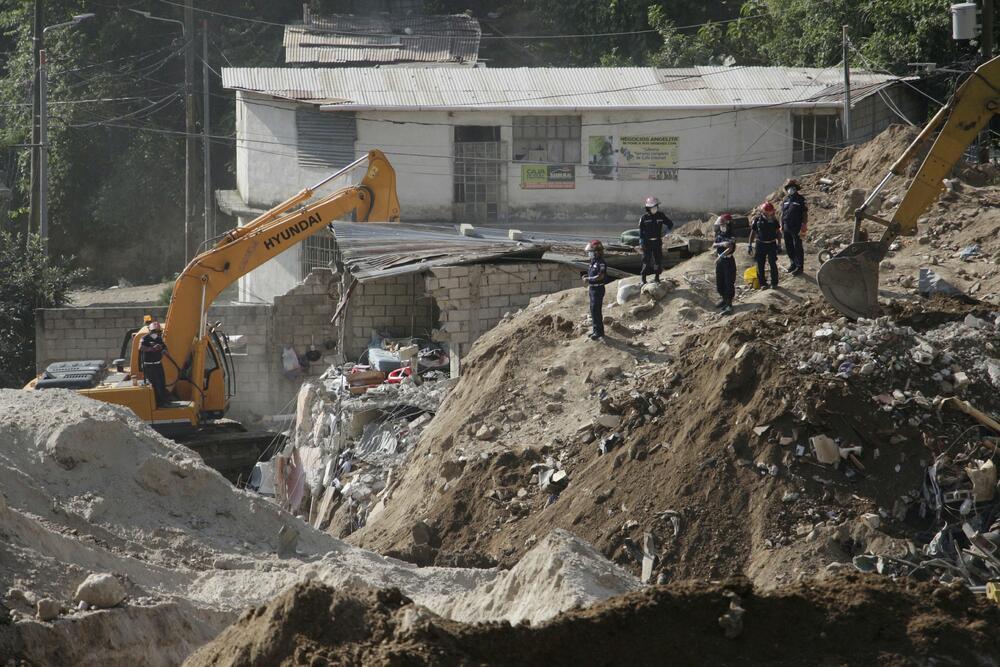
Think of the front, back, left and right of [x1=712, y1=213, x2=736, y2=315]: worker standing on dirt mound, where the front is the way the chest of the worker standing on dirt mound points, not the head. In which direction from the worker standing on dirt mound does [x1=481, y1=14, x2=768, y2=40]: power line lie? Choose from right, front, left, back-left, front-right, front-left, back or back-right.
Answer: back-right

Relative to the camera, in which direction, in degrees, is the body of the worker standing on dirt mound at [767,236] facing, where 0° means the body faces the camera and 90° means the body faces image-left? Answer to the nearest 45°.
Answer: approximately 0°

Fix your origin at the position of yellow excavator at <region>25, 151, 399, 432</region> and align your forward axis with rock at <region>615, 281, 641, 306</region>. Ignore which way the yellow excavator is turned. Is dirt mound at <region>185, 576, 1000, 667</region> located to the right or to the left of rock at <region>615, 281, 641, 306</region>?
right

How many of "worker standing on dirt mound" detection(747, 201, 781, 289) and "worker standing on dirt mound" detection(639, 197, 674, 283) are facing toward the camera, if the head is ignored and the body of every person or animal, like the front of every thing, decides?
2

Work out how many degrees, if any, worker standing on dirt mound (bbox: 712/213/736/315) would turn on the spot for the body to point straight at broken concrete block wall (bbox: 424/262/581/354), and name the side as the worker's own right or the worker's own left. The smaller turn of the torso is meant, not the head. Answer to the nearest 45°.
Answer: approximately 90° to the worker's own right

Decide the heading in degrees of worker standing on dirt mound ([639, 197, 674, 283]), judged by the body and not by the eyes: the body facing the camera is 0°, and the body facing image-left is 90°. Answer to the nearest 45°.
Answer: approximately 0°

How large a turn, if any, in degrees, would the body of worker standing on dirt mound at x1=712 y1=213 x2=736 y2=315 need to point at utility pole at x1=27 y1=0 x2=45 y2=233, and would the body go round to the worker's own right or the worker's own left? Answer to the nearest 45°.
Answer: approximately 90° to the worker's own right

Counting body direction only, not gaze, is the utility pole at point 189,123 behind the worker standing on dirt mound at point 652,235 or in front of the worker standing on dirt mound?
behind
